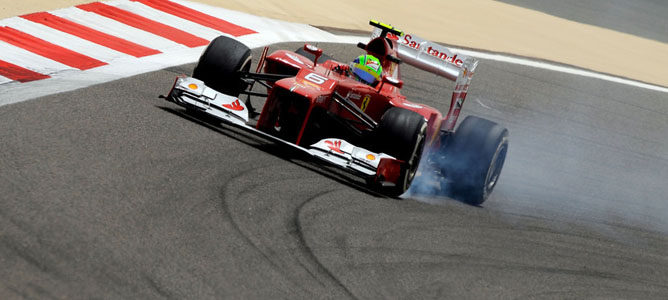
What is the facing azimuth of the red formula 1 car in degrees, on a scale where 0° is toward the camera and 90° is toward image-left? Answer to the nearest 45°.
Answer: approximately 45°
